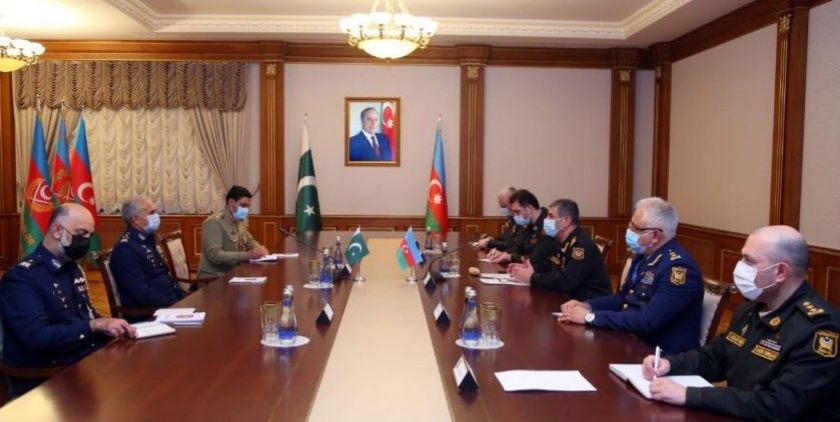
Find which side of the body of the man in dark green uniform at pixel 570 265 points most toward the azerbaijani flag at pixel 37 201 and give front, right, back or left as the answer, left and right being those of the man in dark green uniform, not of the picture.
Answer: front

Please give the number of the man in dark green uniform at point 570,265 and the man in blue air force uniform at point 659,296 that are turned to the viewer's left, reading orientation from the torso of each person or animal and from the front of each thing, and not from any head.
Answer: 2

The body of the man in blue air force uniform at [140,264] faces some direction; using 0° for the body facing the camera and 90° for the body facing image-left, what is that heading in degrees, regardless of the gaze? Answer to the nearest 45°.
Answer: approximately 270°

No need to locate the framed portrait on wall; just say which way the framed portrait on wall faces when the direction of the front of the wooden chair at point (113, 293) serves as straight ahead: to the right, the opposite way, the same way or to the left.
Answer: to the right

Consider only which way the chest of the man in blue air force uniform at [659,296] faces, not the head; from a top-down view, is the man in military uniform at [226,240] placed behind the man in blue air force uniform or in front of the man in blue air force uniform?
in front

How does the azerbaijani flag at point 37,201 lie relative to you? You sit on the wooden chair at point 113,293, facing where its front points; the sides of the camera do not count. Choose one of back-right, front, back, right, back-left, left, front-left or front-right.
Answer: left

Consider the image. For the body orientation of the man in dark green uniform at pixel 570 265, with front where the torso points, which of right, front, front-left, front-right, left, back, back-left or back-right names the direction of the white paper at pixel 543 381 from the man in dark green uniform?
left

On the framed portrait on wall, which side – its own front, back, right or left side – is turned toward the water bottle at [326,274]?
front

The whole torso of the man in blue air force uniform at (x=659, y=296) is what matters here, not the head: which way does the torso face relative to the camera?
to the viewer's left

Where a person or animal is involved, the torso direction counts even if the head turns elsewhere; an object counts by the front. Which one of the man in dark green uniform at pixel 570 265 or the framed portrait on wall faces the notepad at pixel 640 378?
the framed portrait on wall

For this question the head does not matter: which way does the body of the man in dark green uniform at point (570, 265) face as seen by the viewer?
to the viewer's left

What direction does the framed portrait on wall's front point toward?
toward the camera

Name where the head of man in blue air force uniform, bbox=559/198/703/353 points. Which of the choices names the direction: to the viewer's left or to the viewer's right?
to the viewer's left

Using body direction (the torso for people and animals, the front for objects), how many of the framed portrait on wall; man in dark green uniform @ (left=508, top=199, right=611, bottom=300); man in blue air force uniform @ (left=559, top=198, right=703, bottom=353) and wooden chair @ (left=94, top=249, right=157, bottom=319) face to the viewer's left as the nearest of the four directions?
2

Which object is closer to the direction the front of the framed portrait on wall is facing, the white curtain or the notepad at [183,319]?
the notepad
